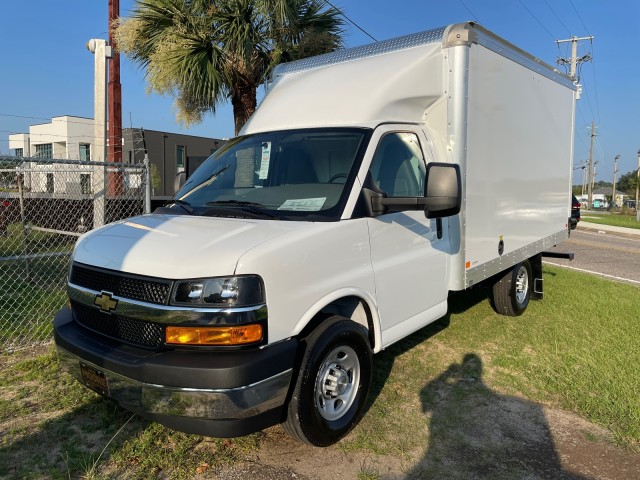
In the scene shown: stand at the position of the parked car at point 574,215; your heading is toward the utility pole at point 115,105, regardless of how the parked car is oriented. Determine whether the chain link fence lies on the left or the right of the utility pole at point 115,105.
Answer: left

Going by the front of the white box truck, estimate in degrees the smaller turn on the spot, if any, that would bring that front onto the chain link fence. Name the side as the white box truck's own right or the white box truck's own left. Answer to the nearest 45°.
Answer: approximately 90° to the white box truck's own right

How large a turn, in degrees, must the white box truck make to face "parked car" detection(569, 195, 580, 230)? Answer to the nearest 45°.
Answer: approximately 180°

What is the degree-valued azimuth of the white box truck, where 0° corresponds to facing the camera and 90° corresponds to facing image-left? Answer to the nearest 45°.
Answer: approximately 45°

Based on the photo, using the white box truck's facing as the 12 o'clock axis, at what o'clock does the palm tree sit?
The palm tree is roughly at 4 o'clock from the white box truck.
